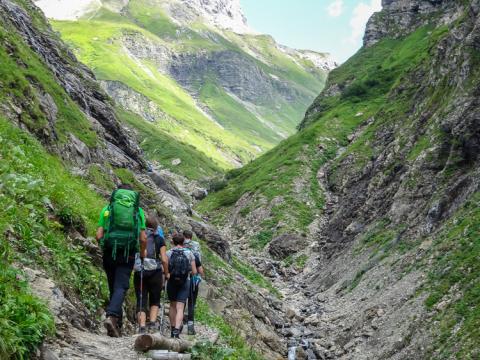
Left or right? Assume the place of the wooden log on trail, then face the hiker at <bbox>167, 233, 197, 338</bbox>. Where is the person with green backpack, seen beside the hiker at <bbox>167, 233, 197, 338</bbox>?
left

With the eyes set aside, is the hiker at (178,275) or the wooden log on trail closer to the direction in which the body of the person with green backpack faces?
the hiker

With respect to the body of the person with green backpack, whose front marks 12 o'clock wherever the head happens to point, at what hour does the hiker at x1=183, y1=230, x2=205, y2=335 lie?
The hiker is roughly at 1 o'clock from the person with green backpack.

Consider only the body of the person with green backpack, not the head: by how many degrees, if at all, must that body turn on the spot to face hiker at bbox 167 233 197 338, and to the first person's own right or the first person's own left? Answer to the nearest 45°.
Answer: approximately 45° to the first person's own right

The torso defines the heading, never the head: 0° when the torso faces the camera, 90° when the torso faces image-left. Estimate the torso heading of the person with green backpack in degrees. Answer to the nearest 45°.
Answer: approximately 180°

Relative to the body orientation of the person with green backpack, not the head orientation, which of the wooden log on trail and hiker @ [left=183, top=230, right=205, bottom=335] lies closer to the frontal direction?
the hiker

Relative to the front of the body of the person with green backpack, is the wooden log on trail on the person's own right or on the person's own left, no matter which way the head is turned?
on the person's own right
